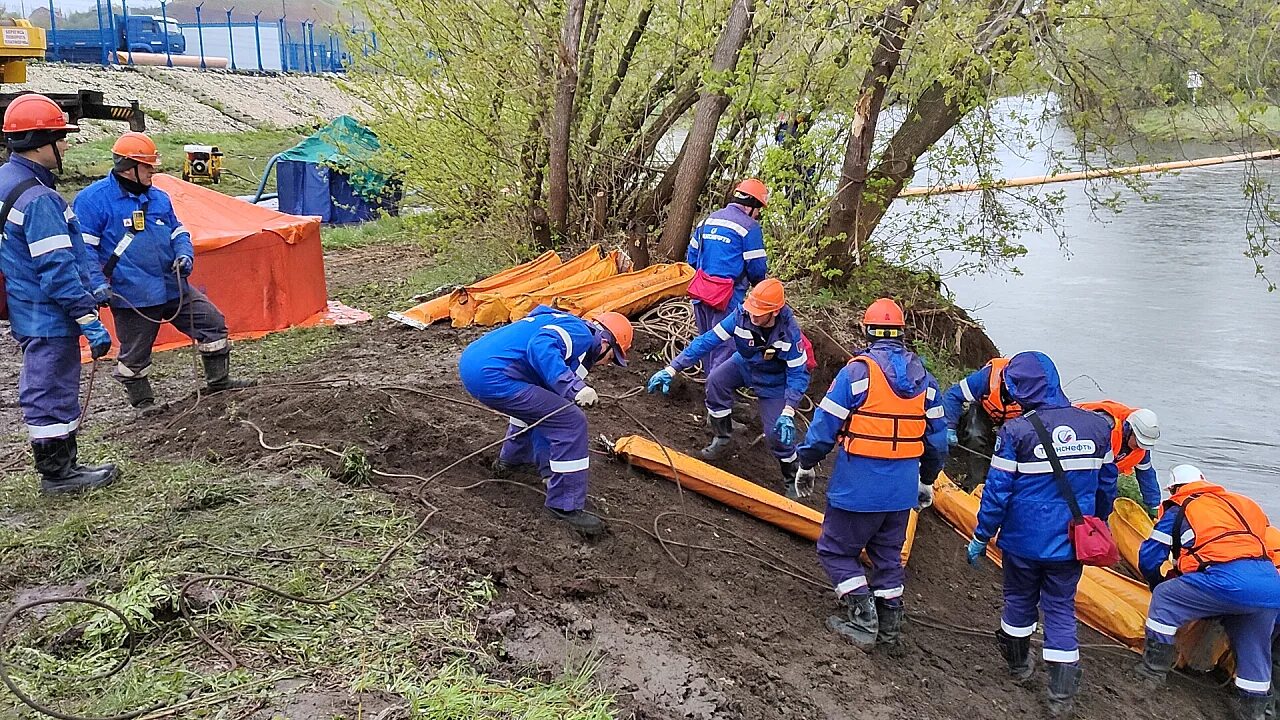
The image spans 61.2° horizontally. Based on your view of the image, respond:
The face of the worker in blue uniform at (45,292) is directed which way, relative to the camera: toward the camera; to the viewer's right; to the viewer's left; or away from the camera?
to the viewer's right

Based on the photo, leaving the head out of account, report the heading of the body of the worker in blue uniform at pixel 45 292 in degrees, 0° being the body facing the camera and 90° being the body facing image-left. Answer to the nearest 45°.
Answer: approximately 270°

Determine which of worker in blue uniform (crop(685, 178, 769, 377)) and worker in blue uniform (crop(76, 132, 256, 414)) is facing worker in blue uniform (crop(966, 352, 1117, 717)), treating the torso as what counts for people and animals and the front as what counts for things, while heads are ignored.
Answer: worker in blue uniform (crop(76, 132, 256, 414))

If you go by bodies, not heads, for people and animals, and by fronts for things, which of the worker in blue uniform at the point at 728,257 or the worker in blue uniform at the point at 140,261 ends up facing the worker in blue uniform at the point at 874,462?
the worker in blue uniform at the point at 140,261

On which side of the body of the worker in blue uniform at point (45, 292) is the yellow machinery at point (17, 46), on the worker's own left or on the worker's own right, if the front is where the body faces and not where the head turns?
on the worker's own left

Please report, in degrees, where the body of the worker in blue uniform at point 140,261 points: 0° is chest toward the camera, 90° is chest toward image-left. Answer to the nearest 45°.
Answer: approximately 315°

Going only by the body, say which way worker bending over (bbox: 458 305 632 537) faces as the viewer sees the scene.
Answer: to the viewer's right

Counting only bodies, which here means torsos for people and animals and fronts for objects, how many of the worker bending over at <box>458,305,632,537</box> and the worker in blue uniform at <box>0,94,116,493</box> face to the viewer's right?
2

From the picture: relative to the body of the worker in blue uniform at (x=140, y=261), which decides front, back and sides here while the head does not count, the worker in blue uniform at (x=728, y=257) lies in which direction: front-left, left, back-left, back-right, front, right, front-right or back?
front-left

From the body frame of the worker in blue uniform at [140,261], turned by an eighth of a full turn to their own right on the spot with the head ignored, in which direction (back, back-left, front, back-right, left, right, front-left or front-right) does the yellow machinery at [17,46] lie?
back

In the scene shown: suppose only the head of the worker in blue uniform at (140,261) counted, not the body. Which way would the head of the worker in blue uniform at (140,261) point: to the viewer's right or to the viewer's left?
to the viewer's right
